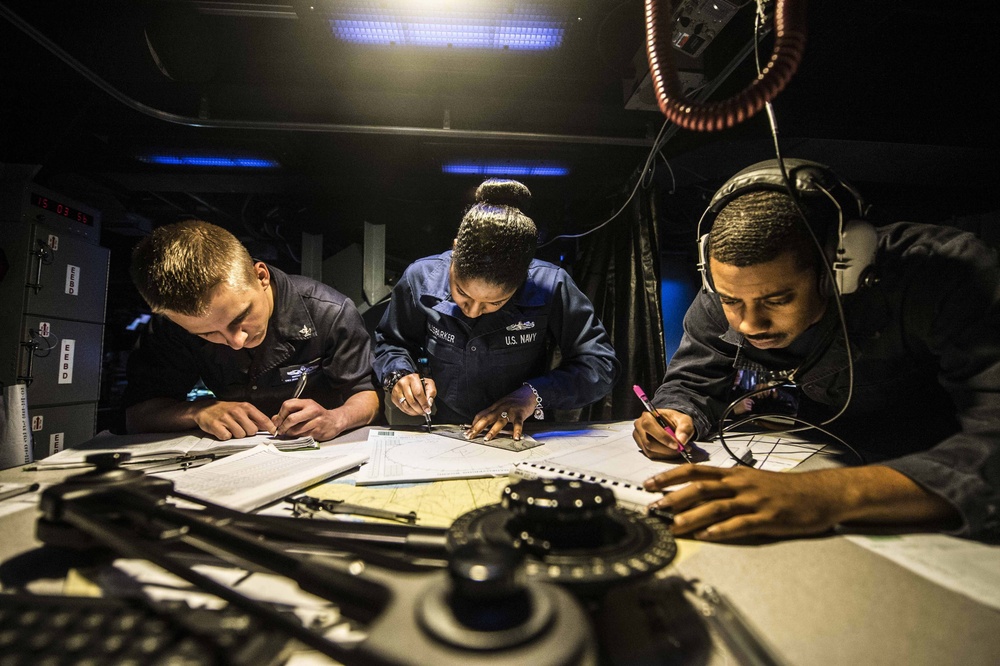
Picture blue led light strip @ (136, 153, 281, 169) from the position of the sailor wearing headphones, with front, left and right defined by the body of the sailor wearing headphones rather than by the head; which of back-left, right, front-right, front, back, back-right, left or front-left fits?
front-right

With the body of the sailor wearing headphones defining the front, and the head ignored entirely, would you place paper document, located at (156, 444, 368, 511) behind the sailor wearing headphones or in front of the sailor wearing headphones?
in front

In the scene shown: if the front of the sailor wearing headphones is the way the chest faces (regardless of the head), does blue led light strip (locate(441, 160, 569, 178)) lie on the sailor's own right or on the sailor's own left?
on the sailor's own right

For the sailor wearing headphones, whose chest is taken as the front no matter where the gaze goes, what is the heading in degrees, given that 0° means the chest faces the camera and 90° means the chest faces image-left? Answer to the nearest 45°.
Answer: approximately 45°

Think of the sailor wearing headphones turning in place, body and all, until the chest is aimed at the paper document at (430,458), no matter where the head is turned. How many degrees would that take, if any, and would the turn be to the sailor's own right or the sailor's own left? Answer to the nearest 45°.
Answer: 0° — they already face it

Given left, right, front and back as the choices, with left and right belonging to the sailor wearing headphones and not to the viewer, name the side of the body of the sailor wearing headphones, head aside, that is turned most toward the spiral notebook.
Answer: front
